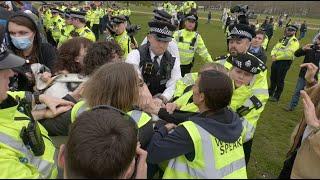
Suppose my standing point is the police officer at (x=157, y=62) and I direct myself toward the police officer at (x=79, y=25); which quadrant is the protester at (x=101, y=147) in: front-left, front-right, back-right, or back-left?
back-left

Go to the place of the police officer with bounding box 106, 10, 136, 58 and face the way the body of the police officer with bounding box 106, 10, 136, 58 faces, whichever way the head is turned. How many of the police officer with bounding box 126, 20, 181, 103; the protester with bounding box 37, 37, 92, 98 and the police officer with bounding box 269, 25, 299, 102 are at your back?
0

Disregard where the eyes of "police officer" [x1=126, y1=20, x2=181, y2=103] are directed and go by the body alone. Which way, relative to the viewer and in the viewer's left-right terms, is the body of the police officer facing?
facing the viewer

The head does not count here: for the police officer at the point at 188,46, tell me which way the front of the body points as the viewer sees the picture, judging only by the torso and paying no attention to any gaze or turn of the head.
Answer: toward the camera

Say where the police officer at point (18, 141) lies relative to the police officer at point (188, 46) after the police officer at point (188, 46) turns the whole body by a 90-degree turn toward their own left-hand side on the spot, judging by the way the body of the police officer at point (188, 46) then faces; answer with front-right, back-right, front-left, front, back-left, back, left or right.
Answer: right

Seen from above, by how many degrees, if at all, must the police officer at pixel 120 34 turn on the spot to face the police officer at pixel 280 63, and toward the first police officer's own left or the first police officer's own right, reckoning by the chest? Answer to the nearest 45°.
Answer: approximately 45° to the first police officer's own left

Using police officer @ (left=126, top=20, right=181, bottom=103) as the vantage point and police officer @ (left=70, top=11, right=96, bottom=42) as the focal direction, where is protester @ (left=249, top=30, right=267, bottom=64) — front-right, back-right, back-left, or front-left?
front-right

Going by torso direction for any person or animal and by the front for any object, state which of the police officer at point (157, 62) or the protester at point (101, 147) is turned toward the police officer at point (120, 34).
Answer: the protester

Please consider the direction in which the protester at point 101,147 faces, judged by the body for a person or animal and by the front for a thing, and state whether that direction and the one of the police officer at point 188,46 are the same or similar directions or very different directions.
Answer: very different directions

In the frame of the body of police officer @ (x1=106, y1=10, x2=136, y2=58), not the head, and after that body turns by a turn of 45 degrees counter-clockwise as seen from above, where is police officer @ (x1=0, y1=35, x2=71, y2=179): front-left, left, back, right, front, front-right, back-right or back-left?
right

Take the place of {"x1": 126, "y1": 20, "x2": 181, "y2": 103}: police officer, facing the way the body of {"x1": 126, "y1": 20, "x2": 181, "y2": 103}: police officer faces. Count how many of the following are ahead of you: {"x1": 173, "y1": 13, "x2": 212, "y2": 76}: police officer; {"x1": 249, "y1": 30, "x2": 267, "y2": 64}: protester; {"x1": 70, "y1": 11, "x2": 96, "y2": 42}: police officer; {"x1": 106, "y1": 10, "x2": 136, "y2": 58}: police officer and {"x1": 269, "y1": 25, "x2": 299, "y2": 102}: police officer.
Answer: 0

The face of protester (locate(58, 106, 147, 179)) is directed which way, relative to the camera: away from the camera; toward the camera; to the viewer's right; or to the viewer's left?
away from the camera

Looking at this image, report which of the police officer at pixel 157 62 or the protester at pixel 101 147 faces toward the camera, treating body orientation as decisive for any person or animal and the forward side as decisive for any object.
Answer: the police officer

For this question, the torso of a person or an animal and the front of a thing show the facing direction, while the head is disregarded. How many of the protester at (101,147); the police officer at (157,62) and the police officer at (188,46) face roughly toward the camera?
2

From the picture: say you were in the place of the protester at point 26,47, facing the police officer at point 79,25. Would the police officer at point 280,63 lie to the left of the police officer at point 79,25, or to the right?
right

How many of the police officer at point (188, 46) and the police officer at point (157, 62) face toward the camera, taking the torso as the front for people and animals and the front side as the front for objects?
2

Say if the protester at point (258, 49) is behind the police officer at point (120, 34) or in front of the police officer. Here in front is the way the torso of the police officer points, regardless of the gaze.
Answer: in front

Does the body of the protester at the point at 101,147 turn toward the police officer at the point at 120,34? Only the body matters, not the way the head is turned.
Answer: yes

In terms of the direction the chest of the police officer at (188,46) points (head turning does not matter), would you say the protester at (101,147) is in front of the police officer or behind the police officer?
in front

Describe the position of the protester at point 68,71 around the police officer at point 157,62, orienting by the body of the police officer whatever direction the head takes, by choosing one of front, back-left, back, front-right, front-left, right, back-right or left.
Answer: front-right

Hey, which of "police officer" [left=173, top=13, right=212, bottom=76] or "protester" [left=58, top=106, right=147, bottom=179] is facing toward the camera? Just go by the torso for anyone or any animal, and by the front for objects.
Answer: the police officer
